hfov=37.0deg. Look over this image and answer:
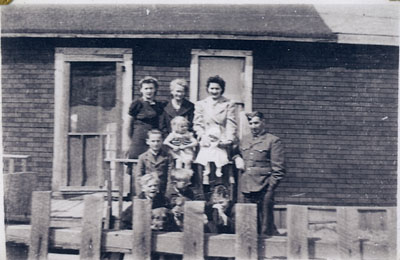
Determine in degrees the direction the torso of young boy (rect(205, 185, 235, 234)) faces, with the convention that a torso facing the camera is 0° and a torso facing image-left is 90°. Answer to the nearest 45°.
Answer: approximately 0°

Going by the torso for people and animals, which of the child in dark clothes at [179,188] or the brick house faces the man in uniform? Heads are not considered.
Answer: the brick house
